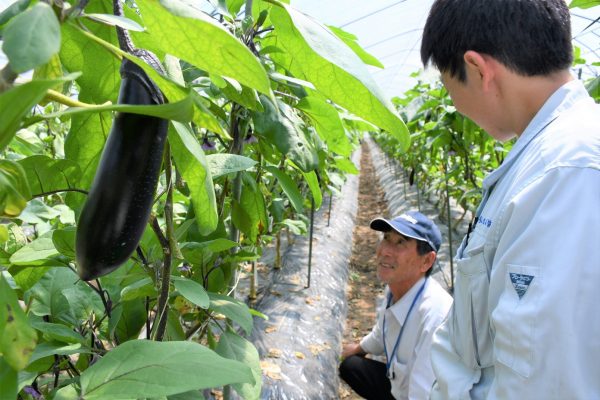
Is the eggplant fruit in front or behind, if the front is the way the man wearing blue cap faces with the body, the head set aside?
in front

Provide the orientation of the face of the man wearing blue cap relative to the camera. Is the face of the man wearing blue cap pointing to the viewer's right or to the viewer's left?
to the viewer's left

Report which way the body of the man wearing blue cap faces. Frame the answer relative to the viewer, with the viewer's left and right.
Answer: facing the viewer and to the left of the viewer

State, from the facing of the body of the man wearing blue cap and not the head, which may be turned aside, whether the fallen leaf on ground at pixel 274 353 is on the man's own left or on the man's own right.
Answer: on the man's own right

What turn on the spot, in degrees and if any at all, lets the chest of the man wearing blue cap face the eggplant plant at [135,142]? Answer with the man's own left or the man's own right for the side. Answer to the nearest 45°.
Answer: approximately 45° to the man's own left
